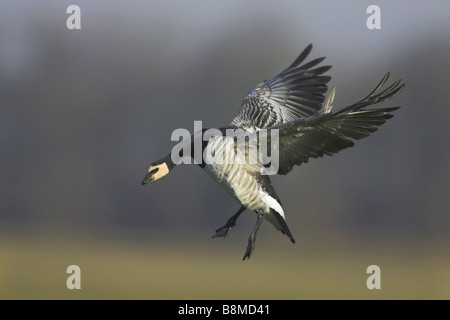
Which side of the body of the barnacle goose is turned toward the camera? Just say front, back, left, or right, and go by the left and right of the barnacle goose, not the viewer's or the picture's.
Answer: left
